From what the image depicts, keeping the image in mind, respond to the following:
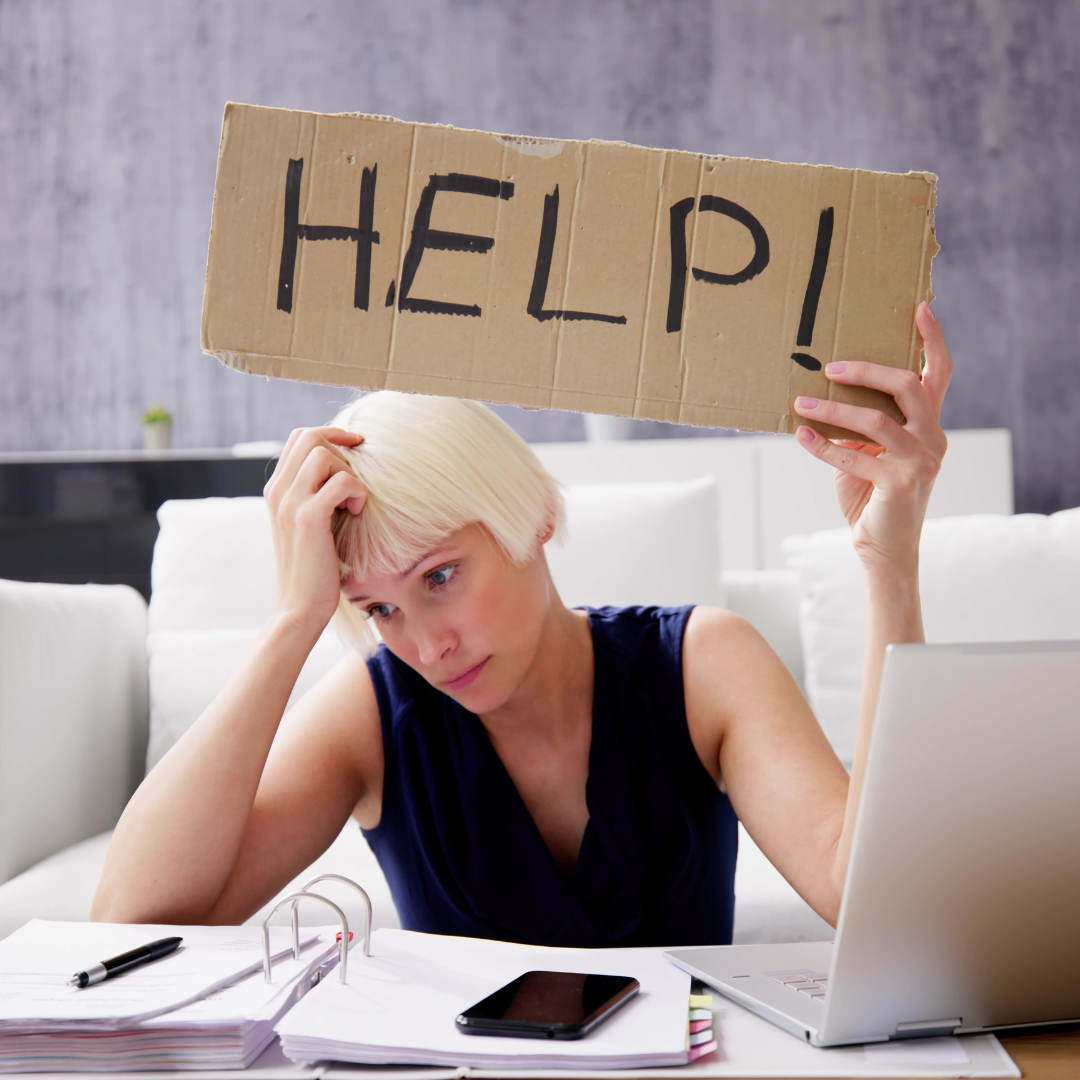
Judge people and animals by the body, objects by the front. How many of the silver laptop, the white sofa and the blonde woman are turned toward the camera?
2

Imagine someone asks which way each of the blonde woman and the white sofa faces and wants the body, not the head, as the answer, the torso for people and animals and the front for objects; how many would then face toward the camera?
2

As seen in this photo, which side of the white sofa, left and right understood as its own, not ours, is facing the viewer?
front

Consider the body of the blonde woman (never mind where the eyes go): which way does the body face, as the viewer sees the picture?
toward the camera

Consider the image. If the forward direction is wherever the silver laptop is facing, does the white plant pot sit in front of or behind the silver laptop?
in front

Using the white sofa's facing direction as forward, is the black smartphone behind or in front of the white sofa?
in front

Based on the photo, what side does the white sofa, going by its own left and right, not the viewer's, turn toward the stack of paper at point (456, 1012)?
front

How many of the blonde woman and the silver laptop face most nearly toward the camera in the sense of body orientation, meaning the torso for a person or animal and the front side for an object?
1

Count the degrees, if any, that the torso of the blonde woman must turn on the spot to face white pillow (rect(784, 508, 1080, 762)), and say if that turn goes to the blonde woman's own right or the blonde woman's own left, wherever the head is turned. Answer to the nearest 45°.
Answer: approximately 135° to the blonde woman's own left

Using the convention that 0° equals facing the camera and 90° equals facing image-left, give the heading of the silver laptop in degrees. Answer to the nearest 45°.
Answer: approximately 135°
